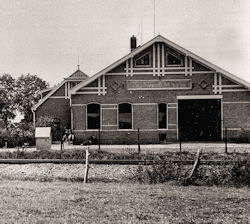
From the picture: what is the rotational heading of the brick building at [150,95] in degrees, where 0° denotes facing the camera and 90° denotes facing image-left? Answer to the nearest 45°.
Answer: approximately 0°

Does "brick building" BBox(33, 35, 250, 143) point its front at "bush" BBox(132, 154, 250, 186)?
yes

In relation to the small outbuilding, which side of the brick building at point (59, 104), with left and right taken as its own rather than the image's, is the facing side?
front

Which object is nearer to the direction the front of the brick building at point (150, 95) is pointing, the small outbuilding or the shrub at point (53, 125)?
the small outbuilding

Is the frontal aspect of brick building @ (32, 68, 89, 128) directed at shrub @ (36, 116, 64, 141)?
yes

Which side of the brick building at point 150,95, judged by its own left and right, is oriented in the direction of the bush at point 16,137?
right
